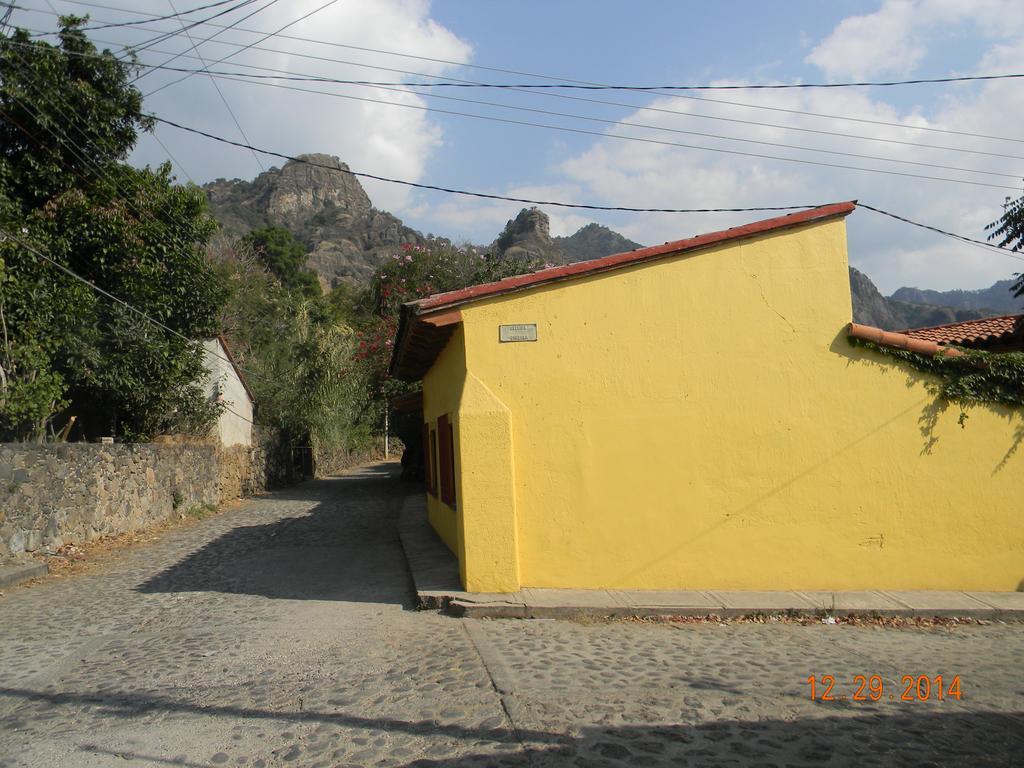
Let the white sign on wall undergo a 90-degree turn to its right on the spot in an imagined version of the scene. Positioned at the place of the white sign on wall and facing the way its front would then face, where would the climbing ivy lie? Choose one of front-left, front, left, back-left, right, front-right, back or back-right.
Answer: back

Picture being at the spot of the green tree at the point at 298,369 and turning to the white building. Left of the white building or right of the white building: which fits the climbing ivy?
left

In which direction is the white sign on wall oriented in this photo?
toward the camera

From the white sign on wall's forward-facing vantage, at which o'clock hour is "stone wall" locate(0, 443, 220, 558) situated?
The stone wall is roughly at 4 o'clock from the white sign on wall.

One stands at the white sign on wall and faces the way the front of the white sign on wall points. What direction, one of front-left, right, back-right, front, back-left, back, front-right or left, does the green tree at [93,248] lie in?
back-right

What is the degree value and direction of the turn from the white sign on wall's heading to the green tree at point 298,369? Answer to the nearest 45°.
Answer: approximately 180°
